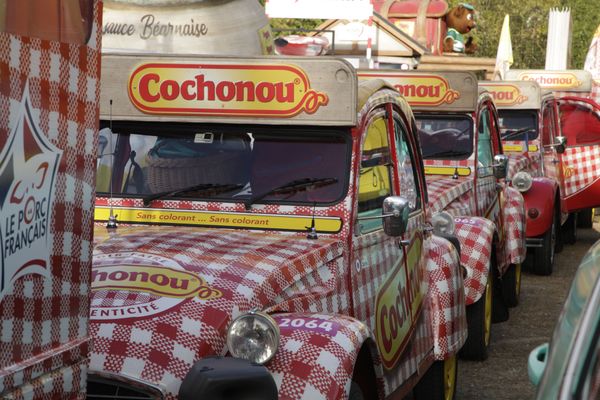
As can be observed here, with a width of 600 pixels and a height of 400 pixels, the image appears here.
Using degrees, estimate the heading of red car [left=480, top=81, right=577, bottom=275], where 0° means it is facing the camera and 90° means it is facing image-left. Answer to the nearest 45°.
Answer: approximately 45°

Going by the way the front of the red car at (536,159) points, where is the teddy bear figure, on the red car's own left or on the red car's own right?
on the red car's own right

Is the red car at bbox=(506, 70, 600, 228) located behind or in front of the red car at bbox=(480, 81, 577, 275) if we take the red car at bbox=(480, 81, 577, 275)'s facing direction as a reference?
behind
